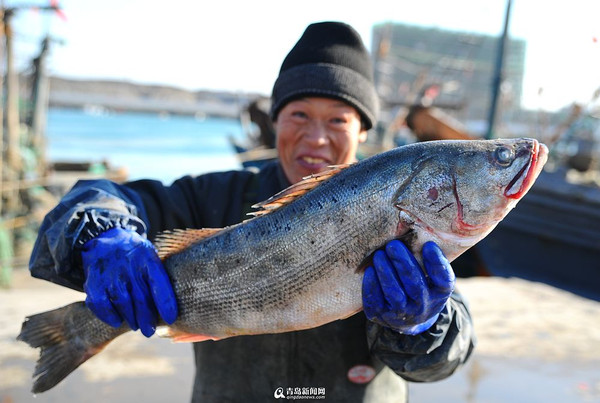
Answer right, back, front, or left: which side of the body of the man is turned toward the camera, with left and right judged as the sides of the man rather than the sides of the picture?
front

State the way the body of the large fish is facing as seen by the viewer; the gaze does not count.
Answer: to the viewer's right

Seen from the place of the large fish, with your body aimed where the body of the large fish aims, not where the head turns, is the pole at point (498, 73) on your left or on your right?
on your left

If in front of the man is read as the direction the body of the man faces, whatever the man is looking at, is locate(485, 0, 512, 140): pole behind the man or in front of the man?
behind
